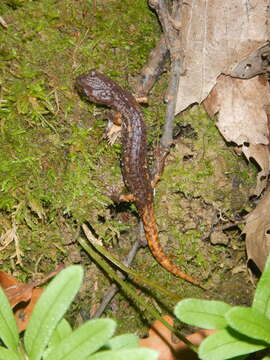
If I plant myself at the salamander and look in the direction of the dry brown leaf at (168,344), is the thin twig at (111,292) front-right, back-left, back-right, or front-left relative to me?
front-right

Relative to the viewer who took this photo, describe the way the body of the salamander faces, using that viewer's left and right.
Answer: facing away from the viewer and to the left of the viewer

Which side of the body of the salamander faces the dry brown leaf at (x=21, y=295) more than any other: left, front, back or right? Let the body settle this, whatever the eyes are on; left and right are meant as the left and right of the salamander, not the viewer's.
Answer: left

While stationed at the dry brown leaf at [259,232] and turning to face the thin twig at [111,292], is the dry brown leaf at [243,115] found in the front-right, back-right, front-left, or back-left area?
back-right

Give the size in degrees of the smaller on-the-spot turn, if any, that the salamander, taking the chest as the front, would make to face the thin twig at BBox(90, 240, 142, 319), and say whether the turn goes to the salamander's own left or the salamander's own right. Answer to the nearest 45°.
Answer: approximately 90° to the salamander's own left

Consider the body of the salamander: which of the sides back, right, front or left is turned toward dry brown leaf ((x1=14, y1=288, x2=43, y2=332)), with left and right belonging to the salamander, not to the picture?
left

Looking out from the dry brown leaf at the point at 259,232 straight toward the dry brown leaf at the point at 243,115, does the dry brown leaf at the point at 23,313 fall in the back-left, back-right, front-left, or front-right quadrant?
back-left

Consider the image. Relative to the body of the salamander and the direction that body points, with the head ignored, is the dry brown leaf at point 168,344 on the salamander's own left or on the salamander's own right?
on the salamander's own left
